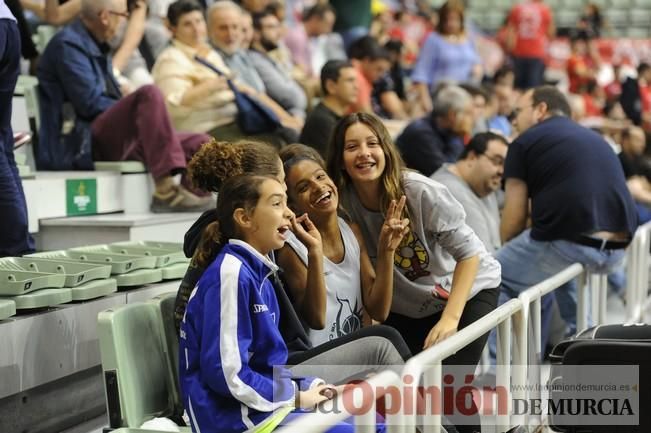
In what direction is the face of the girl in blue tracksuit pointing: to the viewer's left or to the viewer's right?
to the viewer's right

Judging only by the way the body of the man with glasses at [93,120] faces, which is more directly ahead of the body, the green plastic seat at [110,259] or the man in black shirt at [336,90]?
the man in black shirt

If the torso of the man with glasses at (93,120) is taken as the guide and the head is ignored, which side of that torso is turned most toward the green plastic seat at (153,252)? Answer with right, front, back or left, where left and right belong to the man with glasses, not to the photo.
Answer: right

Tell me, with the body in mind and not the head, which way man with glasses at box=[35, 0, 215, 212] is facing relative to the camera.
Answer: to the viewer's right

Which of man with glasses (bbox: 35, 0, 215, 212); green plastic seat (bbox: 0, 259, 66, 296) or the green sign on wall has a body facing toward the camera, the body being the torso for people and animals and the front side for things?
the green sign on wall

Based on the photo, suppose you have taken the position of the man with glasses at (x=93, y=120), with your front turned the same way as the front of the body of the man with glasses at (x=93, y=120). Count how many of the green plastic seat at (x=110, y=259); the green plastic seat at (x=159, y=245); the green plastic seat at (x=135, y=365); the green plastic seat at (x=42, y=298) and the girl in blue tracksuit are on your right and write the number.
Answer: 5

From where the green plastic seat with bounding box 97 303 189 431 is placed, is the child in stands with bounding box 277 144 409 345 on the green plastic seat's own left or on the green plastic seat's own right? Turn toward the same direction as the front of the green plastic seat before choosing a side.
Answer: on the green plastic seat's own left

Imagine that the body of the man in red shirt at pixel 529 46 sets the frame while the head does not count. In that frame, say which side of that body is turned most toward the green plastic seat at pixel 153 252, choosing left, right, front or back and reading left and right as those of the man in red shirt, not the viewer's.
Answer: back

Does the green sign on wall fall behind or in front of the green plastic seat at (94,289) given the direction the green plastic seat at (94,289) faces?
behind

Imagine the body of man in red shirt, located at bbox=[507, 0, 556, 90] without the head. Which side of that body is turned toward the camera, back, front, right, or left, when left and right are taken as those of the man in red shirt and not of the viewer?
back

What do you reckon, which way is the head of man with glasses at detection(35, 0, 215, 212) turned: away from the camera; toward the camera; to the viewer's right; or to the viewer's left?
to the viewer's right

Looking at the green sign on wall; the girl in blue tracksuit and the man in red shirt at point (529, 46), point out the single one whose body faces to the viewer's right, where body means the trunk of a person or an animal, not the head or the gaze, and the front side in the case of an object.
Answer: the girl in blue tracksuit

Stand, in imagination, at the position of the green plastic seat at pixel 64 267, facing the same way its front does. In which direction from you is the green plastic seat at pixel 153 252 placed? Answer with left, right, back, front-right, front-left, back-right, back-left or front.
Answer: left

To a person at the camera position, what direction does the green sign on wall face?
facing the viewer

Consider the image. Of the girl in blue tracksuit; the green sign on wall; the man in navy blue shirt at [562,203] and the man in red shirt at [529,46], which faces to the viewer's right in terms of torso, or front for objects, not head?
the girl in blue tracksuit

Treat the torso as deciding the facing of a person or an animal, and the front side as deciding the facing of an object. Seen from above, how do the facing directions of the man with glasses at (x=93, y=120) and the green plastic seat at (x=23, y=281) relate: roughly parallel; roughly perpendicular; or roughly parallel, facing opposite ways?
roughly parallel
